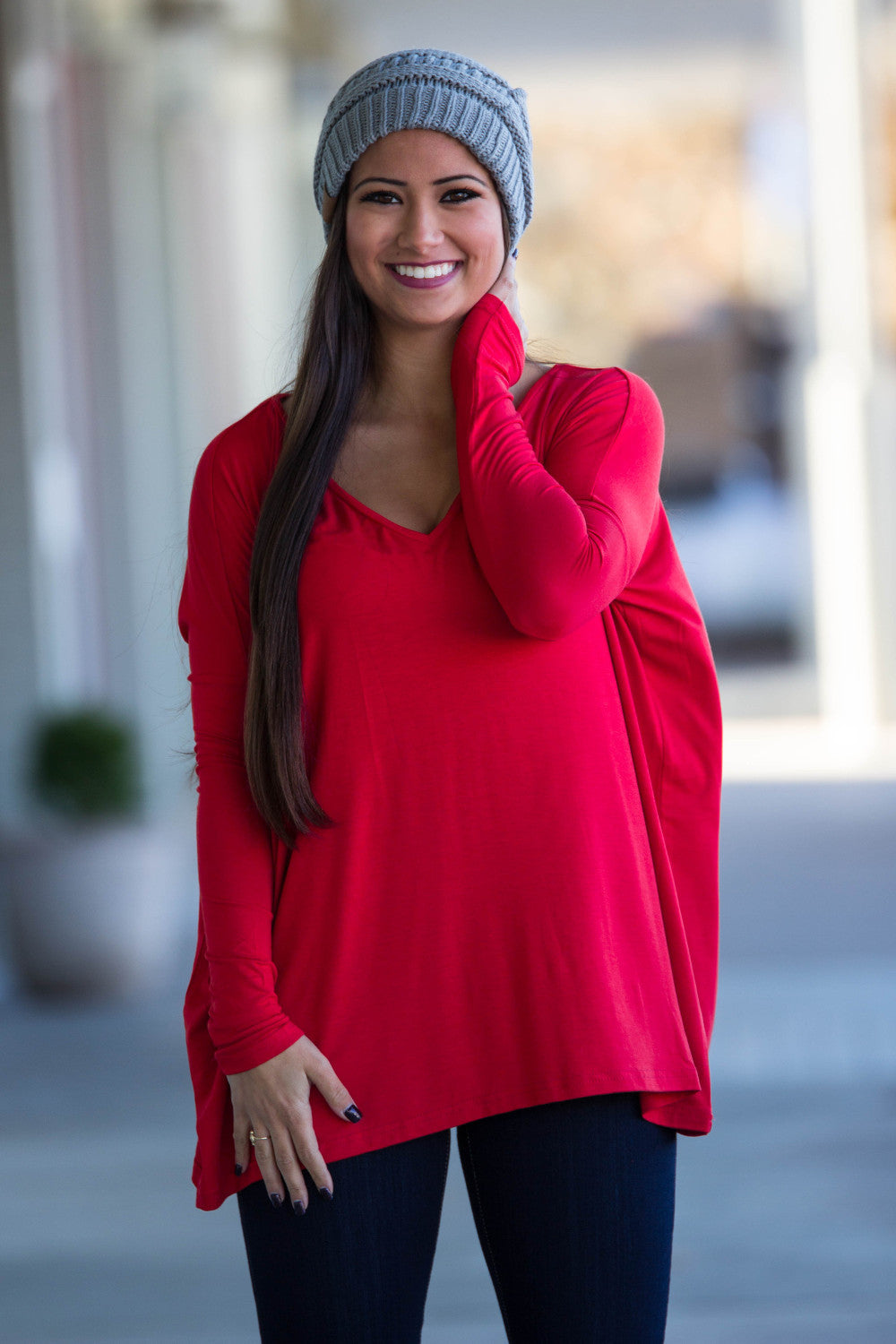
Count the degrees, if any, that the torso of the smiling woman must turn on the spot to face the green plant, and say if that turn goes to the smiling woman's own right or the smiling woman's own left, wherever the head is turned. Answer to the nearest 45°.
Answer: approximately 180°

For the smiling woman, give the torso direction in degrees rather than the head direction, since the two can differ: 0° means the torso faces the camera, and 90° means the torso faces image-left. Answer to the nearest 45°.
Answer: approximately 0°

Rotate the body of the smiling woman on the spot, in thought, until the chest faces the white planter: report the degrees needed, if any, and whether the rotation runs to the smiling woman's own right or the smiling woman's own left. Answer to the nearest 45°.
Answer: approximately 180°

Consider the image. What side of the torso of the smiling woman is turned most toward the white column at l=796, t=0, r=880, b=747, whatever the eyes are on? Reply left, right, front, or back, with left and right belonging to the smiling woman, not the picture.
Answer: back
